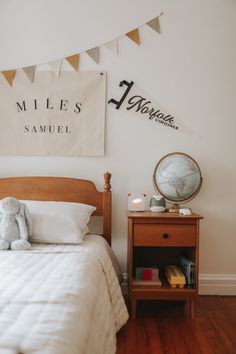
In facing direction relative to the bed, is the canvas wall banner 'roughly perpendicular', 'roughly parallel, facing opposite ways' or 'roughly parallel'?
roughly parallel

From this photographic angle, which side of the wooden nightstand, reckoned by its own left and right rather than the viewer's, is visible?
front

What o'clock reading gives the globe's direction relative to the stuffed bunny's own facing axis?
The globe is roughly at 9 o'clock from the stuffed bunny.

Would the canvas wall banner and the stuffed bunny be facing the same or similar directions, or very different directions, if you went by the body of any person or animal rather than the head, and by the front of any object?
same or similar directions

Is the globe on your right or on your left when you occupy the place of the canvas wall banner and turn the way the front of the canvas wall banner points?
on your left

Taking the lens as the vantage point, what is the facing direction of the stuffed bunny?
facing the viewer

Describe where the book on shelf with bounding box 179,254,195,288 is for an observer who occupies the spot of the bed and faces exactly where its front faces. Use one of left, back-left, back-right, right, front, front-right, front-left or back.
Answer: back-left

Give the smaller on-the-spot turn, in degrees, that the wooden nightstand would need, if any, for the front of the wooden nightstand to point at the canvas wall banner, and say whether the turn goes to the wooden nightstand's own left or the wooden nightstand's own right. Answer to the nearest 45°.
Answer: approximately 90° to the wooden nightstand's own right

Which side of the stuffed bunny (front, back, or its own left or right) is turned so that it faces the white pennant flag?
left
